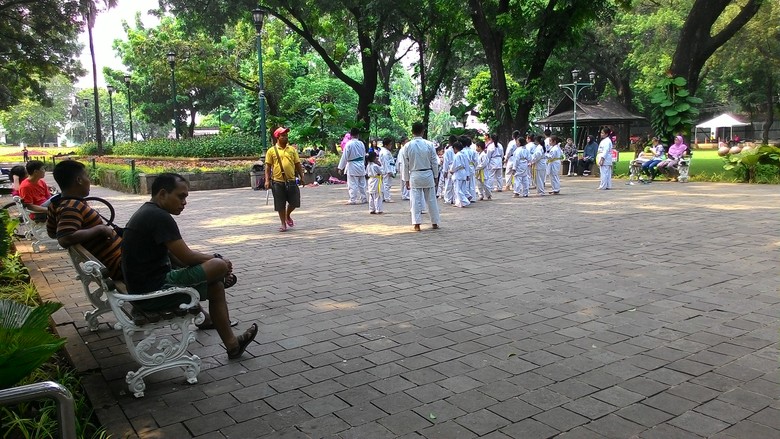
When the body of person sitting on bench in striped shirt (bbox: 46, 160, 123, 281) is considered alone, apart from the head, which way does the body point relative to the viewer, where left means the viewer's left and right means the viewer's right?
facing to the right of the viewer

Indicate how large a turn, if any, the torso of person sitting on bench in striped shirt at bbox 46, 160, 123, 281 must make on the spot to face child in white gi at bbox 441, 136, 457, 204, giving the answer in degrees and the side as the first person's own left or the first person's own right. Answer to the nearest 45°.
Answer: approximately 45° to the first person's own left

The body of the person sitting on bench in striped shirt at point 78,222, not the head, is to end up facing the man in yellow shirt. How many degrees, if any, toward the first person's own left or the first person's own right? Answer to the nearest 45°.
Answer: approximately 45° to the first person's own left

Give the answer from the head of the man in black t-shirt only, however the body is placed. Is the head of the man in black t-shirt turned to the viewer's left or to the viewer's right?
to the viewer's right

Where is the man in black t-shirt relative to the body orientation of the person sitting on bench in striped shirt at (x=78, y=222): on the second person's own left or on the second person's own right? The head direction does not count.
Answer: on the second person's own right

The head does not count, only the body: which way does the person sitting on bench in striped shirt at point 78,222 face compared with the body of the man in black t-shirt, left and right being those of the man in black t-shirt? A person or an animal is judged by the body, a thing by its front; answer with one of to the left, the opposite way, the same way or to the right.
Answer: the same way

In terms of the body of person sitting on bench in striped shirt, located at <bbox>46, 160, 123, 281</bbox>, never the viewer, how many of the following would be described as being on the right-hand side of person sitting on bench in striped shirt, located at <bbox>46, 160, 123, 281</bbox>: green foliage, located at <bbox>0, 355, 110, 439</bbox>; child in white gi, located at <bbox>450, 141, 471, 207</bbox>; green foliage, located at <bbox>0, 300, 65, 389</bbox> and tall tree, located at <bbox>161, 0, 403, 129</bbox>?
2

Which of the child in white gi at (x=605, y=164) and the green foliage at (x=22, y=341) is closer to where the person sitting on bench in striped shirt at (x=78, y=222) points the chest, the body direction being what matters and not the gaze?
the child in white gi

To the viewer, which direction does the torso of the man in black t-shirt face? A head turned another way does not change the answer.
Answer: to the viewer's right

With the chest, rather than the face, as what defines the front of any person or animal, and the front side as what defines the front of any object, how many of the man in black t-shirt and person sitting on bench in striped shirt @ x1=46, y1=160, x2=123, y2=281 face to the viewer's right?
2

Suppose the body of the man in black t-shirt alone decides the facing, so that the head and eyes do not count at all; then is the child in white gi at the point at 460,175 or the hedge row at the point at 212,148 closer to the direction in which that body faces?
the child in white gi

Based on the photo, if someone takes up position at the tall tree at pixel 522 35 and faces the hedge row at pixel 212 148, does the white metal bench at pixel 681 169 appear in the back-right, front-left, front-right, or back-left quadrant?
back-left

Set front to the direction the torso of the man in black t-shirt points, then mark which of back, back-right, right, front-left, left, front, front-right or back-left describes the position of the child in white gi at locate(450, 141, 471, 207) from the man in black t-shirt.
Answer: front-left
